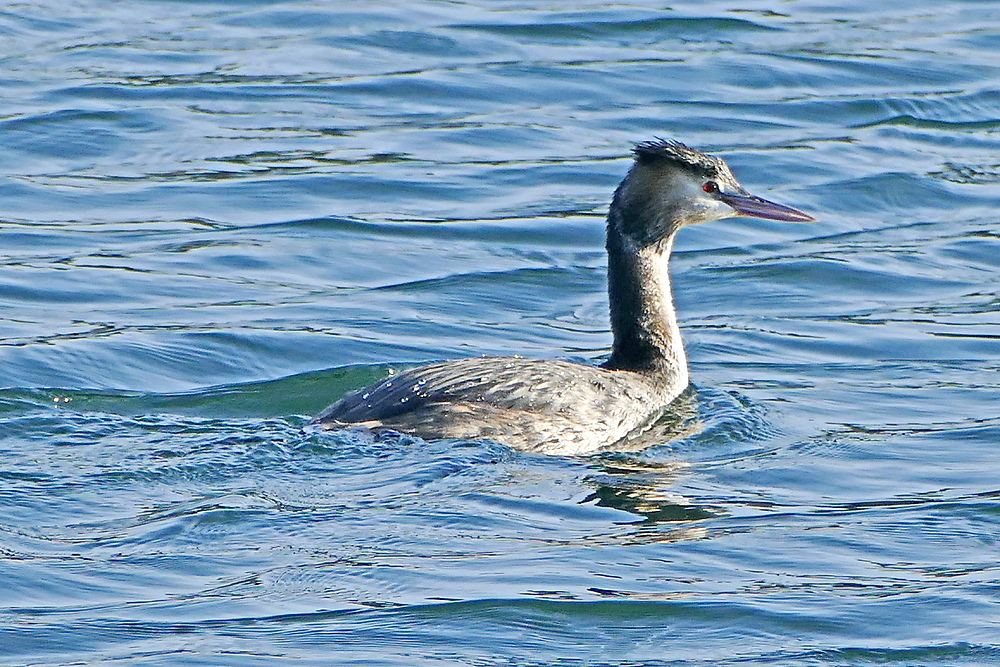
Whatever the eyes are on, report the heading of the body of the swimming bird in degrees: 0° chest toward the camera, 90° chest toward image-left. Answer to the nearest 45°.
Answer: approximately 270°
